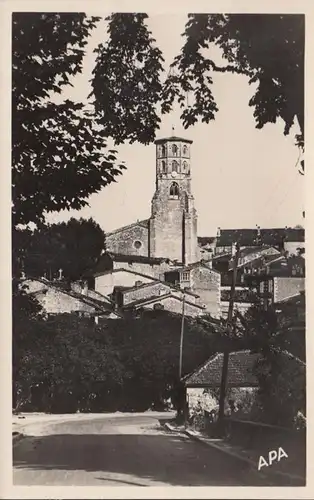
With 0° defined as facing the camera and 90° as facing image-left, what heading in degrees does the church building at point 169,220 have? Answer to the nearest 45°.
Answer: approximately 0°
